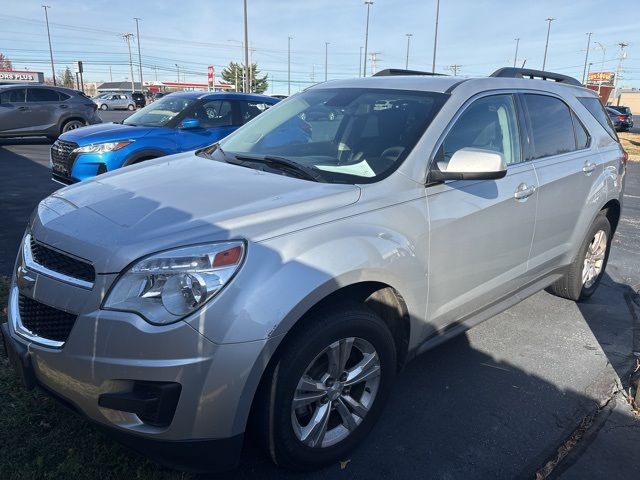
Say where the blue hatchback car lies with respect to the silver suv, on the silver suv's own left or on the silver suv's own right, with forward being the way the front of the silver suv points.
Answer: on the silver suv's own right

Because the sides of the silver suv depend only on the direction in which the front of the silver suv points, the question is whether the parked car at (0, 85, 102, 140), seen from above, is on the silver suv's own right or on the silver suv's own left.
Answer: on the silver suv's own right

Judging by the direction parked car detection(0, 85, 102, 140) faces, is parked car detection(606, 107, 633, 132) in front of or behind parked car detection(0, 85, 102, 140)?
behind

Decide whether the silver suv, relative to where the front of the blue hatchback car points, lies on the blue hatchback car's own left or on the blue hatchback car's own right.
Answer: on the blue hatchback car's own left

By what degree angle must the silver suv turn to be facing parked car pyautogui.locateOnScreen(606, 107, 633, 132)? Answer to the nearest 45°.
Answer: approximately 180°

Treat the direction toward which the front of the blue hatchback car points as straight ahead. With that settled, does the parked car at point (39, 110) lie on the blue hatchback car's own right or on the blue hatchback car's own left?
on the blue hatchback car's own right

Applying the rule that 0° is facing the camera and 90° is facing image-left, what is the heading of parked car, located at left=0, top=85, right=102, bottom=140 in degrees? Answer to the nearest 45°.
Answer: approximately 90°
